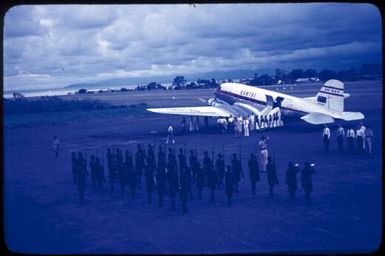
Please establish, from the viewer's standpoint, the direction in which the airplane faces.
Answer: facing away from the viewer and to the left of the viewer

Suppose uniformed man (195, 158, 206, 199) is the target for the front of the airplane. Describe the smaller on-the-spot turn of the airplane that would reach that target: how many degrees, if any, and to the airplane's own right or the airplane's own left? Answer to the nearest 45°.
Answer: approximately 135° to the airplane's own left

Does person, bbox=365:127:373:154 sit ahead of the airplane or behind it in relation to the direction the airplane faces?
behind

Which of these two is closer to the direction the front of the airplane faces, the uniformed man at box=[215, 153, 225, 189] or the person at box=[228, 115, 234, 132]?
the person

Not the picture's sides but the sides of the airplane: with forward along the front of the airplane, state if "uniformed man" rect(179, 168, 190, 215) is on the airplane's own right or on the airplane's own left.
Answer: on the airplane's own left

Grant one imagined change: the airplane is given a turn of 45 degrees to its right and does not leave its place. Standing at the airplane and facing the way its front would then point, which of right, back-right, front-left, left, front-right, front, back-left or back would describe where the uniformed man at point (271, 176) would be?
back

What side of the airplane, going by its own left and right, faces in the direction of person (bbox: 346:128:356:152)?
back
